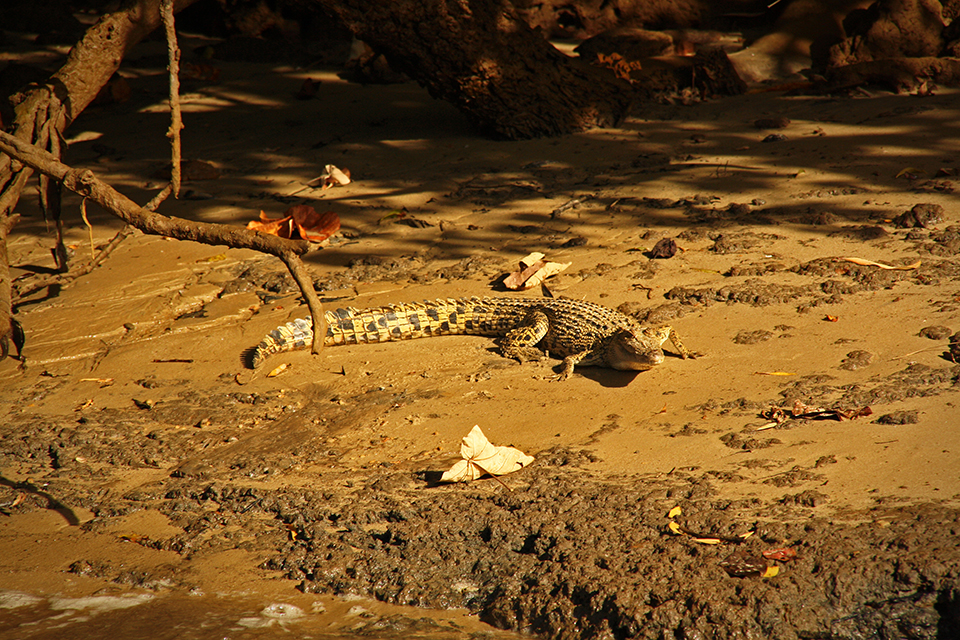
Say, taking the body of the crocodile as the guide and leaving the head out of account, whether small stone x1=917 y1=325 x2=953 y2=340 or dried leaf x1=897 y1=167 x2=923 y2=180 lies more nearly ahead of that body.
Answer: the small stone

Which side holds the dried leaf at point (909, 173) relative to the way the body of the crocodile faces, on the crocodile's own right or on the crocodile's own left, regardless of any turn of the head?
on the crocodile's own left

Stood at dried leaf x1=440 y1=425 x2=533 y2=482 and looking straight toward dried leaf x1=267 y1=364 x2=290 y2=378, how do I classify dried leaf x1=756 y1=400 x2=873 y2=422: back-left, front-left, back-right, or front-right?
back-right

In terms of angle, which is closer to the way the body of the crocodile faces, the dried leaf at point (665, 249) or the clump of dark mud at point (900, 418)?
the clump of dark mud

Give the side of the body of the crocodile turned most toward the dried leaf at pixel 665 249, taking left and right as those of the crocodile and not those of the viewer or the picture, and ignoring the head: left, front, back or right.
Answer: left

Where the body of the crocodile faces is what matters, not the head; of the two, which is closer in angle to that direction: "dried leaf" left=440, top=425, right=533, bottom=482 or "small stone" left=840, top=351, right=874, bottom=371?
the small stone

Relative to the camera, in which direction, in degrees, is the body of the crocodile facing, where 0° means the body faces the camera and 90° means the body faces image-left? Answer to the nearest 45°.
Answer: approximately 315°

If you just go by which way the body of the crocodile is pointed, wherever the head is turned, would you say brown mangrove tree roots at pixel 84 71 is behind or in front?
behind

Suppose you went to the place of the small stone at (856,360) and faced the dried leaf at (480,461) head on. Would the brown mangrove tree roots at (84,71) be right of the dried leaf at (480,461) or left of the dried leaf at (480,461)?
right

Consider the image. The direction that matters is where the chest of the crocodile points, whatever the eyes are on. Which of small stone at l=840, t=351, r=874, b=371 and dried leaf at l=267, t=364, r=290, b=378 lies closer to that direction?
the small stone
